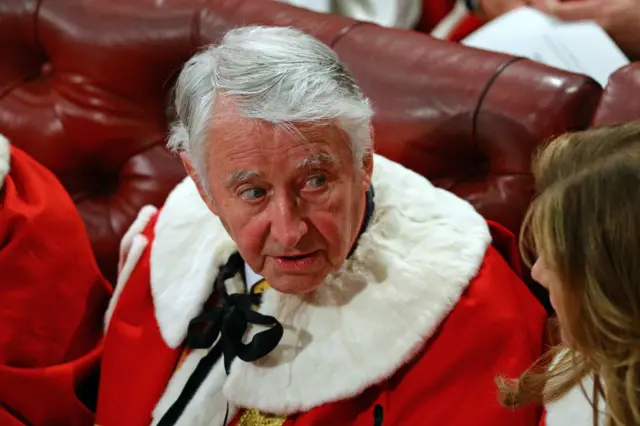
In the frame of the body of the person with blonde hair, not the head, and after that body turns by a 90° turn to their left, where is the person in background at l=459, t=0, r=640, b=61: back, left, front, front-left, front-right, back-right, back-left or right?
back-right

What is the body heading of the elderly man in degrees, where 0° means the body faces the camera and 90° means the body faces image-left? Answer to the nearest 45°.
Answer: approximately 45°

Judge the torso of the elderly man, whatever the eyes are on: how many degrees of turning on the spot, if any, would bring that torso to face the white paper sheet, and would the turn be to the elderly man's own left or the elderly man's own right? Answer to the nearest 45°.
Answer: approximately 180°

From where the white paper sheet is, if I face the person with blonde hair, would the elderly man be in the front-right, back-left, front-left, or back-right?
front-right

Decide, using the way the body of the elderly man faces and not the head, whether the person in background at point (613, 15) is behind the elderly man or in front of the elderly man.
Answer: behind

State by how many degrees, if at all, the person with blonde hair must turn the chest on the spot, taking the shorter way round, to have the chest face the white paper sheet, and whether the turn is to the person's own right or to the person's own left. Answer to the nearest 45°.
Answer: approximately 45° to the person's own right

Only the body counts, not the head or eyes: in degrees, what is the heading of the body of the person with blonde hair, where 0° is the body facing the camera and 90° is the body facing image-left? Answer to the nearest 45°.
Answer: approximately 135°

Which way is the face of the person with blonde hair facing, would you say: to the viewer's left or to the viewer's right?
to the viewer's left

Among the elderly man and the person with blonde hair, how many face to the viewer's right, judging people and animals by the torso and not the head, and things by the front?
0

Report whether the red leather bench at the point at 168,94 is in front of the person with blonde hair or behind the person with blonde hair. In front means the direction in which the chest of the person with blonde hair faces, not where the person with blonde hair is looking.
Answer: in front
